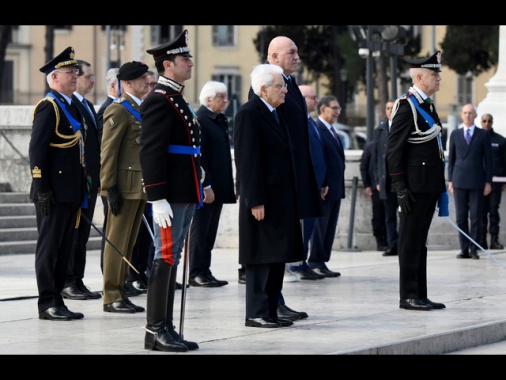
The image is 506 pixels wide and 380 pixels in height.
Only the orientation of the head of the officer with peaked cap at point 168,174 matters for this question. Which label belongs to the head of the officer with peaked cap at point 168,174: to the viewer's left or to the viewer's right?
to the viewer's right

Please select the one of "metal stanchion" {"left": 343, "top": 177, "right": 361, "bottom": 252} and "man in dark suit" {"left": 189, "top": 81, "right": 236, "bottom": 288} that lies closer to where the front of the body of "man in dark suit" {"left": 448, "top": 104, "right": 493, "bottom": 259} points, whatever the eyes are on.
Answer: the man in dark suit

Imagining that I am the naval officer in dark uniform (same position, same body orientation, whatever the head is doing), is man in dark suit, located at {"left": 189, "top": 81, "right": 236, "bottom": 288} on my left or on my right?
on my left
